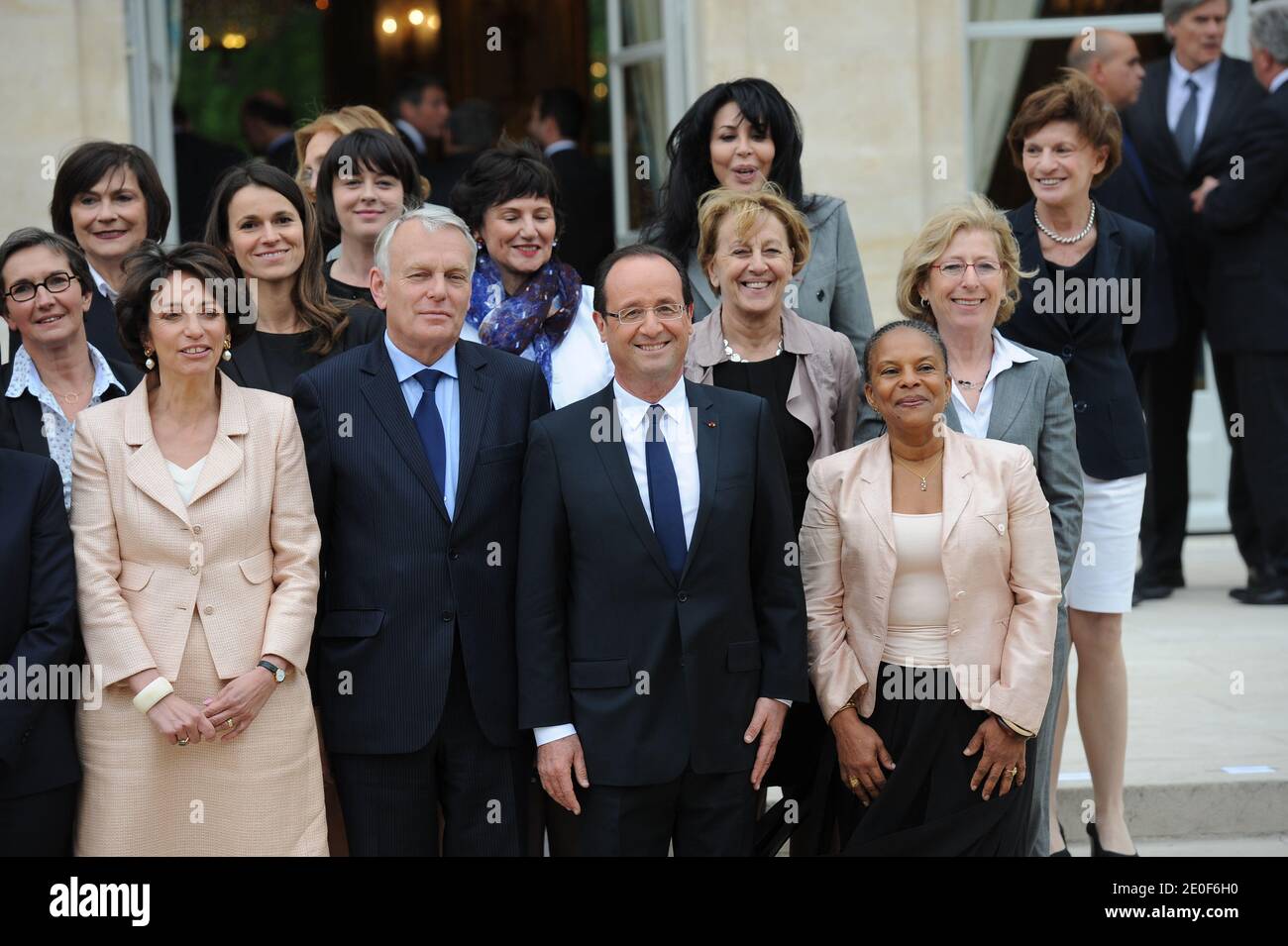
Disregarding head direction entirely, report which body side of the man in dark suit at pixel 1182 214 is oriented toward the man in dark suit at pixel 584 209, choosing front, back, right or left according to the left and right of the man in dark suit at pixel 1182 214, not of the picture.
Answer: right

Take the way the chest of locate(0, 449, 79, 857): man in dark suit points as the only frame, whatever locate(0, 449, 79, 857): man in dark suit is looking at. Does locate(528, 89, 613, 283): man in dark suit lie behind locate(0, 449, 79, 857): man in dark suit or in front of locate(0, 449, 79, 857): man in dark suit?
behind

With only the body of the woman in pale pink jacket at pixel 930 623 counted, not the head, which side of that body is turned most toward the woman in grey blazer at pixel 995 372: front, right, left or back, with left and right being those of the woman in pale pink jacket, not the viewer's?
back

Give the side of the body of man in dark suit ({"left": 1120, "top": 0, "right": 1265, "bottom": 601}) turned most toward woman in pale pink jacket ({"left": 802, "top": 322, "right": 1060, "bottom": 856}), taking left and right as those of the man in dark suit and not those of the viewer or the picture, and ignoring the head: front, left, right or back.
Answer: front

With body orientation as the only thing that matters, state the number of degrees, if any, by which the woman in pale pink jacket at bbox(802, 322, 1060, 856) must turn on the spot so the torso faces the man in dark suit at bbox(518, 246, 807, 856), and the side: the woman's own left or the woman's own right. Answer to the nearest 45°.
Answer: approximately 45° to the woman's own right

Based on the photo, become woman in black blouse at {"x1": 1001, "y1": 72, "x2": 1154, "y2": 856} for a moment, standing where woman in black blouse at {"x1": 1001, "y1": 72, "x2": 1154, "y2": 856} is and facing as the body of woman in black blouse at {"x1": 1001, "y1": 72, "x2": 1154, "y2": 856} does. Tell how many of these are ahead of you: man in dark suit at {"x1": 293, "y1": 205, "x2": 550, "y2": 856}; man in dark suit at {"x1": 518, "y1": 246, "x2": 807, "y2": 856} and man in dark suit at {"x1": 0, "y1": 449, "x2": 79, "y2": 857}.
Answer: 3

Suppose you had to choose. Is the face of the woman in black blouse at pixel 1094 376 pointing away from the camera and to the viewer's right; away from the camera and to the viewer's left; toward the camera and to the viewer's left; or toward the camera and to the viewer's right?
toward the camera and to the viewer's left

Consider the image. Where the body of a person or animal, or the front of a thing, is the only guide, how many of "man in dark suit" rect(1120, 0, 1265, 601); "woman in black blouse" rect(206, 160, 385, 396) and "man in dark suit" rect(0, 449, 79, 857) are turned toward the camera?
3

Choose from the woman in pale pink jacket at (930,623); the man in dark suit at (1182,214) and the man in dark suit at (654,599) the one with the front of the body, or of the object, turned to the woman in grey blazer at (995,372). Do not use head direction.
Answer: the man in dark suit at (1182,214)

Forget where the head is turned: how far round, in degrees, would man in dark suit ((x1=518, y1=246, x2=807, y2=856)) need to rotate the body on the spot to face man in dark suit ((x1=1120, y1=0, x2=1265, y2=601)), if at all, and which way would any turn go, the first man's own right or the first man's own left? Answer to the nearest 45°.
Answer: approximately 135° to the first man's own left

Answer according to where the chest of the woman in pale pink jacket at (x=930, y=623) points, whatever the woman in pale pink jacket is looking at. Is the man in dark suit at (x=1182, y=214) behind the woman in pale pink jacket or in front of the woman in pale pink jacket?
behind

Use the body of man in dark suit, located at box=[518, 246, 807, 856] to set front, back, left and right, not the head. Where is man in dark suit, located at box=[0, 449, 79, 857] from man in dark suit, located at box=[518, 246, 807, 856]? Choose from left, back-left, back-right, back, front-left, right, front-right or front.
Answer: right
